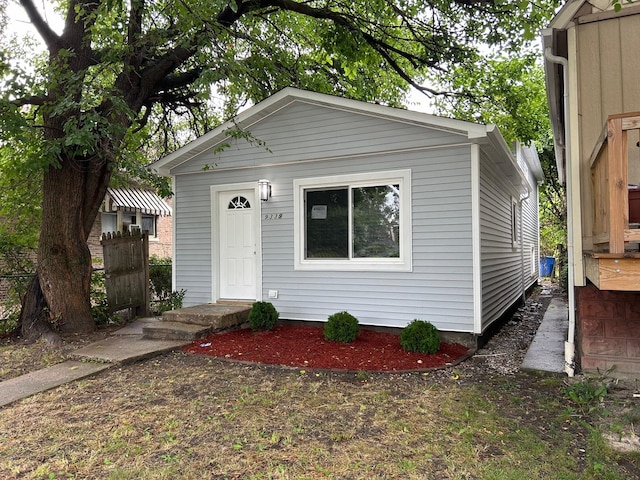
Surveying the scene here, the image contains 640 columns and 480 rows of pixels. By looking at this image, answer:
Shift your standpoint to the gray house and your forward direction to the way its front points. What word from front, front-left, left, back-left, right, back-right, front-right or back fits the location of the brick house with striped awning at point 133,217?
right

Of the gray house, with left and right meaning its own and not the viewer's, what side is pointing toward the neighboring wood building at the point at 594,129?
left

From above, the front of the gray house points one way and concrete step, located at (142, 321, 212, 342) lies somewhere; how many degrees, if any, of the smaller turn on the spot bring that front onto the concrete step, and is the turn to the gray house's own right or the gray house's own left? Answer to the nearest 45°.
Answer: approximately 45° to the gray house's own right

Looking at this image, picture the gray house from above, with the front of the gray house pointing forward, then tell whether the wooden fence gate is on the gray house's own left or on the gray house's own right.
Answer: on the gray house's own right

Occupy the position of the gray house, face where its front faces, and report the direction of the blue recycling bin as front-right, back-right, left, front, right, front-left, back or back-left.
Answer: back

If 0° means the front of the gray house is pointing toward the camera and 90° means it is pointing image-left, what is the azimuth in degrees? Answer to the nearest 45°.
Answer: approximately 45°

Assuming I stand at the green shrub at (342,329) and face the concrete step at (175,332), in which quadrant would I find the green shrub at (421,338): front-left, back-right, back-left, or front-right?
back-left

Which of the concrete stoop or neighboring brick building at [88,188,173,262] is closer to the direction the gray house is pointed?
the concrete stoop

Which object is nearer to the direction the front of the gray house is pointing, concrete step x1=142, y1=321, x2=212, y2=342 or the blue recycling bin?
the concrete step
